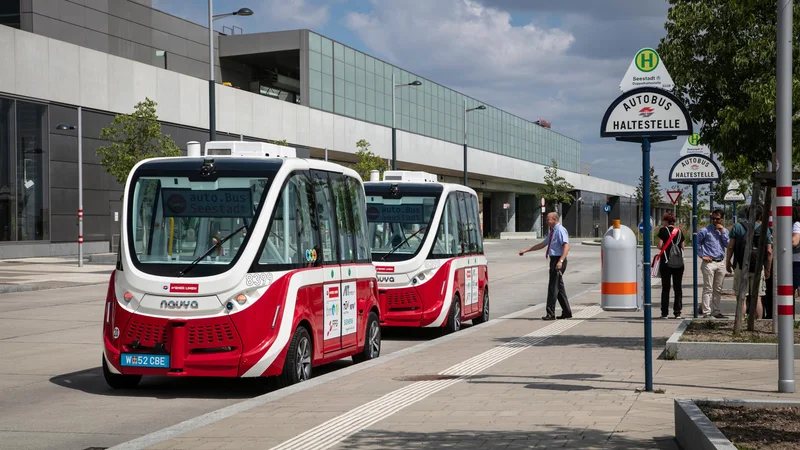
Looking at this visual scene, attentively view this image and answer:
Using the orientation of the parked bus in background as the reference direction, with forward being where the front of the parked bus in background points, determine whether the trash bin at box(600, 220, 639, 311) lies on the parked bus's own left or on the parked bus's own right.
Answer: on the parked bus's own left

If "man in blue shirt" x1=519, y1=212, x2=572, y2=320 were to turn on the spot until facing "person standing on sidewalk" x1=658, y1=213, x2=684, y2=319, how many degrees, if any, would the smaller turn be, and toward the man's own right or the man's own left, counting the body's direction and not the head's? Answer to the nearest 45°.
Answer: approximately 180°

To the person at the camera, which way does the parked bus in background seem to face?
facing the viewer and to the left of the viewer

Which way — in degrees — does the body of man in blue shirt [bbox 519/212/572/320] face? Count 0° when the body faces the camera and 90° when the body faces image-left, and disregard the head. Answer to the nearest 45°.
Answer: approximately 90°

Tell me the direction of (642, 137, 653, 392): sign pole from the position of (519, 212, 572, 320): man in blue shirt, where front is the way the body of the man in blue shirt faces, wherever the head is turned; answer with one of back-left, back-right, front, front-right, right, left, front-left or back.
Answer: left

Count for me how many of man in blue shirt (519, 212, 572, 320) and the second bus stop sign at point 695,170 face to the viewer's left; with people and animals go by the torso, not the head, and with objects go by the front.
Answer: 1

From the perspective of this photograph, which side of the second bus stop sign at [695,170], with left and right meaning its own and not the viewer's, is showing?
front

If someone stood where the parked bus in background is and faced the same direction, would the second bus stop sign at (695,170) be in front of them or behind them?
behind

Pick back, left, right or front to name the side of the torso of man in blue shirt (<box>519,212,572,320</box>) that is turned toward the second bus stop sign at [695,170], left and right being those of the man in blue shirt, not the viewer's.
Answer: back

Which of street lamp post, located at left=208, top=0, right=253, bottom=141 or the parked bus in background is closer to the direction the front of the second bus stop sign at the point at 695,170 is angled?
the parked bus in background

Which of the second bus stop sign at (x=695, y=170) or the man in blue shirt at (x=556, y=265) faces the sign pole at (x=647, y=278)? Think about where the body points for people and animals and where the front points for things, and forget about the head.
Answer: the second bus stop sign

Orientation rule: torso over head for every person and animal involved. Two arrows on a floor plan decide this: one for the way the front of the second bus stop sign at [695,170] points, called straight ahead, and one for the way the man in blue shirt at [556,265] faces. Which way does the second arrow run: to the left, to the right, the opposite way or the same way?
to the right
